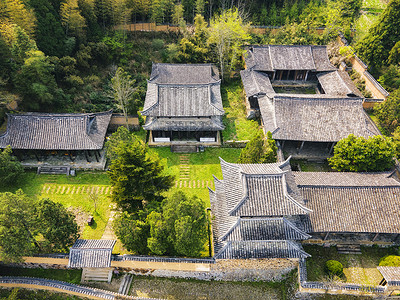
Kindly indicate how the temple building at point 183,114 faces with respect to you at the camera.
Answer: facing the viewer

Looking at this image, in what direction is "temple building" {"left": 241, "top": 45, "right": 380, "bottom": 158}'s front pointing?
toward the camera

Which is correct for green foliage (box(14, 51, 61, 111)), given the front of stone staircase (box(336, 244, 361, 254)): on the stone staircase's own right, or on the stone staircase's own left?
on the stone staircase's own right

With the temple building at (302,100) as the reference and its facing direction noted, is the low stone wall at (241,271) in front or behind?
in front

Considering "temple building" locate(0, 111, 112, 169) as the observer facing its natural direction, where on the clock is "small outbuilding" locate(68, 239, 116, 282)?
The small outbuilding is roughly at 12 o'clock from the temple building.

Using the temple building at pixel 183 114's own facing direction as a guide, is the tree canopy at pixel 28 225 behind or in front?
in front

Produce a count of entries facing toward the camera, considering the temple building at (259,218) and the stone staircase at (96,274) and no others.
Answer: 2

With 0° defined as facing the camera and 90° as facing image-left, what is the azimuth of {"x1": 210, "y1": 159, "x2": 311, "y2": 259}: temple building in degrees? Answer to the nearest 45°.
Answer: approximately 0°

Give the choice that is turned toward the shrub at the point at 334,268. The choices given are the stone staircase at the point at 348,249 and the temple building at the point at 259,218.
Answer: the stone staircase

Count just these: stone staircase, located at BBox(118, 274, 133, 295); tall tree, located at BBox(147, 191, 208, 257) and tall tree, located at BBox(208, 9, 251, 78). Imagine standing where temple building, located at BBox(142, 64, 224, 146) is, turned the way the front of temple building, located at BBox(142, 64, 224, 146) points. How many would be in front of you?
2

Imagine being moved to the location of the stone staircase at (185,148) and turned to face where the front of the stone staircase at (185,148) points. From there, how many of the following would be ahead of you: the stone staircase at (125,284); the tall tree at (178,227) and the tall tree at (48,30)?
2

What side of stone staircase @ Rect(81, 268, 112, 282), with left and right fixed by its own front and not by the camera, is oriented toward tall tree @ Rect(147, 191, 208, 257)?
left

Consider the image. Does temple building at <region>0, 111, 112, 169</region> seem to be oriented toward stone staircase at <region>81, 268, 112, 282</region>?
yes

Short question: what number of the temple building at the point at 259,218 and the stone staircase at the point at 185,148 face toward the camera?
2

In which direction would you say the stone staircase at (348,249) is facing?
toward the camera

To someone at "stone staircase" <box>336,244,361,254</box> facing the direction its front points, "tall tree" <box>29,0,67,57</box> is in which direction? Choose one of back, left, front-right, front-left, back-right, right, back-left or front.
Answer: right

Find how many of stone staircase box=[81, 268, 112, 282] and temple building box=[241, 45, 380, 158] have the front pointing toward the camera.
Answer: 2
